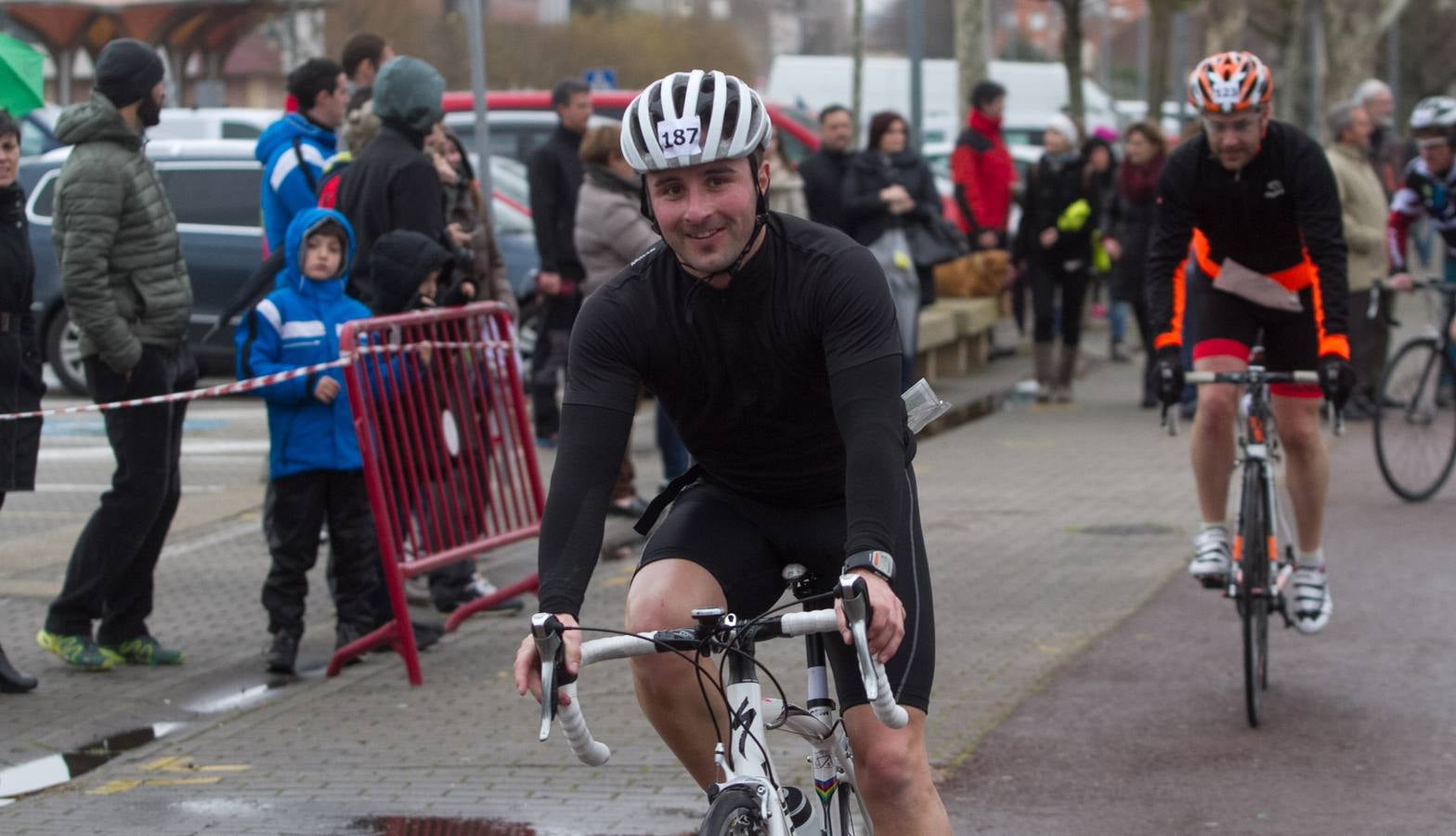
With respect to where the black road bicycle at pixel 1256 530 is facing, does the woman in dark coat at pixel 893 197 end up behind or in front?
behind

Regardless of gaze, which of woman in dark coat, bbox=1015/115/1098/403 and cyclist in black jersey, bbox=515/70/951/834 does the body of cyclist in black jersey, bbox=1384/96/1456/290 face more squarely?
the cyclist in black jersey

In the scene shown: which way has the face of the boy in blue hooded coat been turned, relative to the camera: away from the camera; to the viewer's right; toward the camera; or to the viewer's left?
toward the camera

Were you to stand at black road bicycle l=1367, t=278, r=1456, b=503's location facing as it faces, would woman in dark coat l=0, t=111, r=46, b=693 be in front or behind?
in front

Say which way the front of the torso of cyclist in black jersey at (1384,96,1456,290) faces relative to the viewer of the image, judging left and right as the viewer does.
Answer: facing the viewer and to the left of the viewer

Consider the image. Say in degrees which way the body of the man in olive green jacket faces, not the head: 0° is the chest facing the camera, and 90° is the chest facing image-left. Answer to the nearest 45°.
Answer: approximately 270°

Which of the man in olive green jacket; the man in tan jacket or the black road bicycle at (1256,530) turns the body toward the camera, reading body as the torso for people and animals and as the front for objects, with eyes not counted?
the black road bicycle

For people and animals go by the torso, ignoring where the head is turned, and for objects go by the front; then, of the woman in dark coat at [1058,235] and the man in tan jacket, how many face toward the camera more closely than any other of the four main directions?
1

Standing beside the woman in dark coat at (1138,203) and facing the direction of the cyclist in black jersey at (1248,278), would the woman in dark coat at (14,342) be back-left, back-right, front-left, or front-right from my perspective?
front-right

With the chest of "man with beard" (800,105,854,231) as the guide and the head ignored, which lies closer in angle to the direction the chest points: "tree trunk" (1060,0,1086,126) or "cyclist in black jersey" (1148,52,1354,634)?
the cyclist in black jersey

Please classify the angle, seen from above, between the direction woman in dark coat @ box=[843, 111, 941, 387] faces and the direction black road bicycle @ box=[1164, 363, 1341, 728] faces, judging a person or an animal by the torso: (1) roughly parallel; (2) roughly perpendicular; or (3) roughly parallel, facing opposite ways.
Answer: roughly parallel

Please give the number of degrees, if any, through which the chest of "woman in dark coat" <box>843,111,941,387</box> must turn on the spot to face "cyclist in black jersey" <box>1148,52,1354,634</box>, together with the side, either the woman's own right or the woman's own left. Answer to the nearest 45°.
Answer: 0° — they already face them

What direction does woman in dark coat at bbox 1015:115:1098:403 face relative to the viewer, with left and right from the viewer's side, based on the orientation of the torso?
facing the viewer

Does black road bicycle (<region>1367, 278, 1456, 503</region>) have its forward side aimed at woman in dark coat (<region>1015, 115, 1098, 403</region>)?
no

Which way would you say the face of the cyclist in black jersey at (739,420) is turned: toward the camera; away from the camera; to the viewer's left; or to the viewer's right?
toward the camera

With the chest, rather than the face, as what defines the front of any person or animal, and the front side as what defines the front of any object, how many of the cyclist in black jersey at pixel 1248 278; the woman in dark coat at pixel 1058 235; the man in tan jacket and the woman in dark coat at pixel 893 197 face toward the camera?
3

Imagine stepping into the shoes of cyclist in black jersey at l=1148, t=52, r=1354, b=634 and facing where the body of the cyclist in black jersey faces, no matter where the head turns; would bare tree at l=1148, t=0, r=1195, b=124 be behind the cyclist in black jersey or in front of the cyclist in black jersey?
behind

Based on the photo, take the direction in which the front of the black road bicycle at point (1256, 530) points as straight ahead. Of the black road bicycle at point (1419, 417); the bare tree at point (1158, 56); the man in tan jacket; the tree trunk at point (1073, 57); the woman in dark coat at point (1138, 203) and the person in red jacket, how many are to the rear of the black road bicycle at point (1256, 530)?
6
